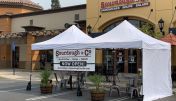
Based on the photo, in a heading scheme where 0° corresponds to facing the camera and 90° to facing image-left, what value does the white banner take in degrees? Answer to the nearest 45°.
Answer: approximately 0°

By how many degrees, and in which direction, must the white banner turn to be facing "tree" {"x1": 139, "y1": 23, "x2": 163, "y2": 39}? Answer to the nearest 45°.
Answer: approximately 135° to its left

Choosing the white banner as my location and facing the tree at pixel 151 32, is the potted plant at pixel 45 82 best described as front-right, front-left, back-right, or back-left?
back-left

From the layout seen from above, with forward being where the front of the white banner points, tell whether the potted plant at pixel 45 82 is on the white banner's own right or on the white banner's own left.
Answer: on the white banner's own right
